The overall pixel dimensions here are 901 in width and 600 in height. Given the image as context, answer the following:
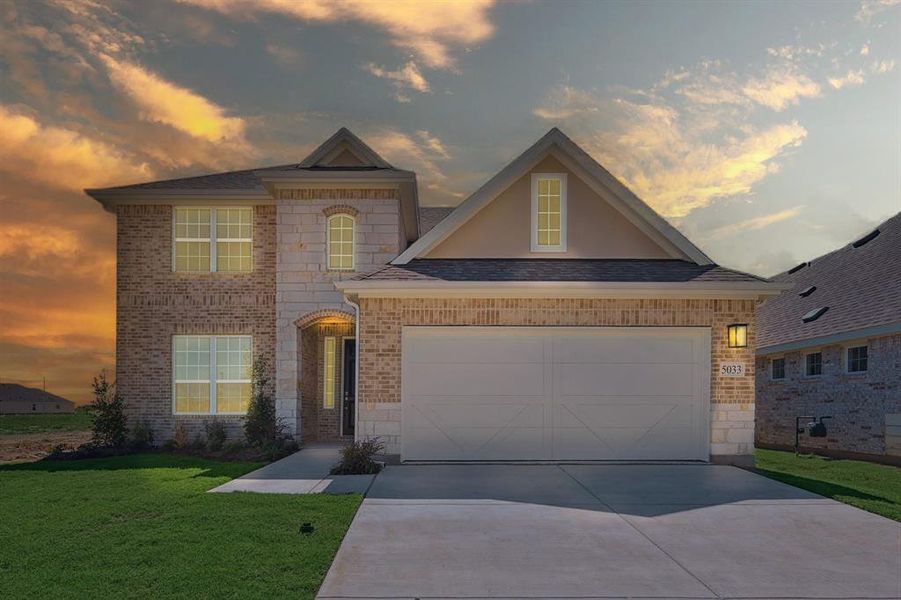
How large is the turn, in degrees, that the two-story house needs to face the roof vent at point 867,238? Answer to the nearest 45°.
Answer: approximately 135° to its left

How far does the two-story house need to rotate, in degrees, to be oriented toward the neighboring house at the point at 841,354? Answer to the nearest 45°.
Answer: approximately 135° to its left

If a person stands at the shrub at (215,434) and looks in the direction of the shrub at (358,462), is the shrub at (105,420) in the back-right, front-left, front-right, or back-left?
back-right

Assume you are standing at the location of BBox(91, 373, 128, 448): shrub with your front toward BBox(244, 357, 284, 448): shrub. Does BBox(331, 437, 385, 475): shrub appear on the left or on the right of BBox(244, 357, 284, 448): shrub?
right

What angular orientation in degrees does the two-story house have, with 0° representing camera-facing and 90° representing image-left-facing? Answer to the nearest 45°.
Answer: approximately 0°
